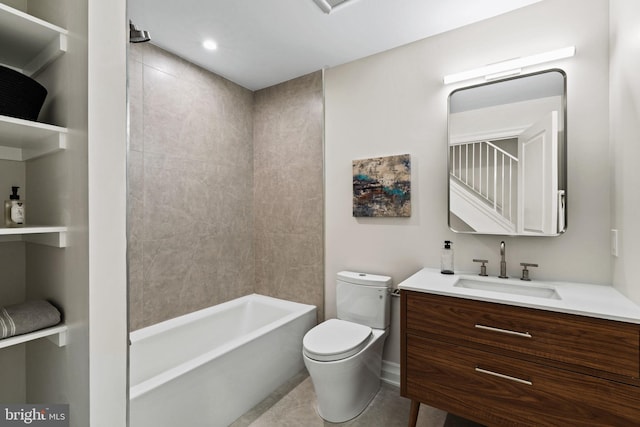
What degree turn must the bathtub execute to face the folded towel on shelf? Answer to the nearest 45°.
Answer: approximately 90° to its right

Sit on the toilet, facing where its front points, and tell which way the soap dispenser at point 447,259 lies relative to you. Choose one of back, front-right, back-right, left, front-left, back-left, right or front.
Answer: back-left

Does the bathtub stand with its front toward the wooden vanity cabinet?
yes

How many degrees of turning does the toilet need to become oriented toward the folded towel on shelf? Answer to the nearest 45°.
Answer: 0° — it already faces it

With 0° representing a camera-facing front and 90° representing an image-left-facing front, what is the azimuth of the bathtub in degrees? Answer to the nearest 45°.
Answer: approximately 315°

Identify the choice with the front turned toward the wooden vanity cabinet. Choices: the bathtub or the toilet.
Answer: the bathtub
